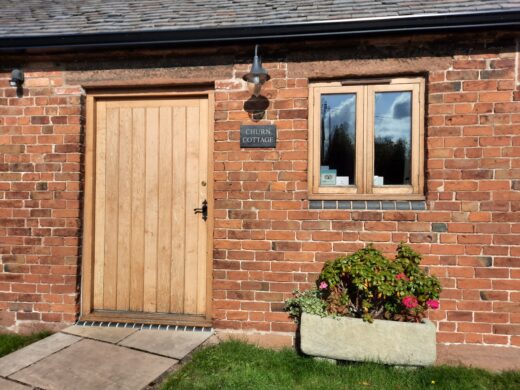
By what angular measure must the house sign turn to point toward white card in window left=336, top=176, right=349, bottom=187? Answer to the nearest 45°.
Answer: approximately 90° to its left

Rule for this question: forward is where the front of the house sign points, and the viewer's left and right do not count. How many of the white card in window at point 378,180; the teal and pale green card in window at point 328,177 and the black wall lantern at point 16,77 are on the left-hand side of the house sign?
2

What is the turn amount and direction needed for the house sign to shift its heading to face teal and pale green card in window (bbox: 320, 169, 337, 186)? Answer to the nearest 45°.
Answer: approximately 90° to its left

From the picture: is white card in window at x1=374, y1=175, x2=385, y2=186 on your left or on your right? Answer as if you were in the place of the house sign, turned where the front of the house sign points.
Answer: on your left

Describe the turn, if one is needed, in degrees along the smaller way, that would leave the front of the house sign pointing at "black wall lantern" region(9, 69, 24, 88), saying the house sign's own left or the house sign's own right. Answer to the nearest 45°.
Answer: approximately 90° to the house sign's own right

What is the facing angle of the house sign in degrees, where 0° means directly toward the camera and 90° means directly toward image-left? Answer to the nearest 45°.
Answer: approximately 0°
